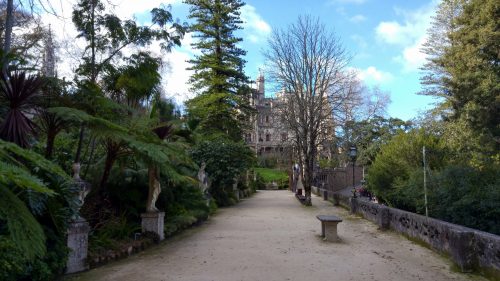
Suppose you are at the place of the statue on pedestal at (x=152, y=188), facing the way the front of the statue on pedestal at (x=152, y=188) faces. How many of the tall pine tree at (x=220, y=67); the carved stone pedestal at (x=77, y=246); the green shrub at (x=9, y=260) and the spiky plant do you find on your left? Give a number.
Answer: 1

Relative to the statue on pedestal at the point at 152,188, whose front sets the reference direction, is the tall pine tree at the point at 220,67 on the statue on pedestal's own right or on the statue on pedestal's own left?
on the statue on pedestal's own left

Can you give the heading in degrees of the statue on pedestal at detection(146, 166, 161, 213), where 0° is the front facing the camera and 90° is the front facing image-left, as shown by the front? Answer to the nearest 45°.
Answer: approximately 270°

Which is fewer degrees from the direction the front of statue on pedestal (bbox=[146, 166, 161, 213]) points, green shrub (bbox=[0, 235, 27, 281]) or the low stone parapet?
the low stone parapet

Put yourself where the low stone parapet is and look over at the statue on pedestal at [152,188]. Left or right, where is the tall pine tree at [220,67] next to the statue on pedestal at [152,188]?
right

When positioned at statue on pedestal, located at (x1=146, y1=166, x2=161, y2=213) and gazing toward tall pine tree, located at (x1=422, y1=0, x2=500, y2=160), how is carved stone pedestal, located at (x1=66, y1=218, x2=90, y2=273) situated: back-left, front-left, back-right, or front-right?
back-right

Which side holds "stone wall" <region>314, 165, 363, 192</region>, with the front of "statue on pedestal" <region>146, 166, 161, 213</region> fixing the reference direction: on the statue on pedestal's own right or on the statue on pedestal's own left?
on the statue on pedestal's own left

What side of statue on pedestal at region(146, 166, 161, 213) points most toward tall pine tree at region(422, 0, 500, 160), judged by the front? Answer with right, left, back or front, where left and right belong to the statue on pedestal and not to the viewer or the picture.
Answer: front

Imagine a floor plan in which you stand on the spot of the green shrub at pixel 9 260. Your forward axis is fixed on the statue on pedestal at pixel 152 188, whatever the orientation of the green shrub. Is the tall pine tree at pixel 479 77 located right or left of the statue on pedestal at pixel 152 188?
right

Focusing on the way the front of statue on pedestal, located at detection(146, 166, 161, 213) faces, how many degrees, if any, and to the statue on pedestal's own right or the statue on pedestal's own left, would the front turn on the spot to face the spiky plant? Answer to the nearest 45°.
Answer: approximately 135° to the statue on pedestal's own right

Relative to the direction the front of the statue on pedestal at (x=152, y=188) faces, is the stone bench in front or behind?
in front

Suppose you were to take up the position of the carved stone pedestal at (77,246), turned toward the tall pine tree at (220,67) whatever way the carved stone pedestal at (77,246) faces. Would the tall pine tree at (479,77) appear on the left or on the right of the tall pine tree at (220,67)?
right

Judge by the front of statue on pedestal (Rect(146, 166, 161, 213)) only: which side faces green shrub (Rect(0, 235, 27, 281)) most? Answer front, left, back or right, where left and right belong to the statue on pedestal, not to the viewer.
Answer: right
